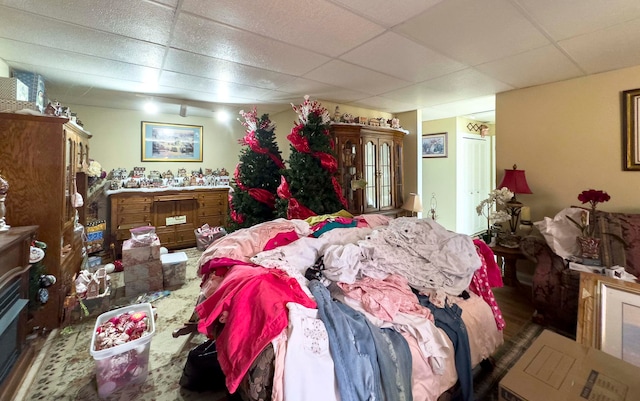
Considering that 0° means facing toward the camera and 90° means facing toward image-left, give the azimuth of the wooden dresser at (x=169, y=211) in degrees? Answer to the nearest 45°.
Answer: approximately 0°

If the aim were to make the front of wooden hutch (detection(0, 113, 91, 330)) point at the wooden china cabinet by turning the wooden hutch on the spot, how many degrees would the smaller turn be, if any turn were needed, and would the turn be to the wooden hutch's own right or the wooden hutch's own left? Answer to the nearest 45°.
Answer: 0° — it already faces it

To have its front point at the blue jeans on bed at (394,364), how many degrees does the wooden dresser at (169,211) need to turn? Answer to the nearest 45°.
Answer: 0° — it already faces it

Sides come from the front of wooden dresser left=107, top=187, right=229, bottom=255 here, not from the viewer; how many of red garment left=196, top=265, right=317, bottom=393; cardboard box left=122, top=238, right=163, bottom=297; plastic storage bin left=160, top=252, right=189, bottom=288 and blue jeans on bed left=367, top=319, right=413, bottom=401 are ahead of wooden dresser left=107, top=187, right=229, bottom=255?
4

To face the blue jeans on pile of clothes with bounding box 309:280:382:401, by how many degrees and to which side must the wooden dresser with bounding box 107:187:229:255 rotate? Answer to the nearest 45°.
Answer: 0° — it already faces it

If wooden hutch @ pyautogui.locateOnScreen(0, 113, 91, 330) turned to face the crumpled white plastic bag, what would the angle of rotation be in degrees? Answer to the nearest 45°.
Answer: approximately 45° to its right

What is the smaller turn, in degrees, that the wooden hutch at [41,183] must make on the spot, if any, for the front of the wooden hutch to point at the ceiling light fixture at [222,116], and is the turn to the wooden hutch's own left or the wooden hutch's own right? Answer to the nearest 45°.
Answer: approximately 45° to the wooden hutch's own left

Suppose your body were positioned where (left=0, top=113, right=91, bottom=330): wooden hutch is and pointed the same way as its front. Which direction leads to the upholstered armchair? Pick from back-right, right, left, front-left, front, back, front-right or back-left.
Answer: front-right

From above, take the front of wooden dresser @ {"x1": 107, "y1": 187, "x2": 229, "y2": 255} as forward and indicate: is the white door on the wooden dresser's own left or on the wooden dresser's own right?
on the wooden dresser's own left

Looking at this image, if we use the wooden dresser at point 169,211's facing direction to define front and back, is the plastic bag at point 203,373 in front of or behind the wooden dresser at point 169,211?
in front

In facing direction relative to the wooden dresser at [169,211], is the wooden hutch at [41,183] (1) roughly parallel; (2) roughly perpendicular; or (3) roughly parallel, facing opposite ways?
roughly perpendicular

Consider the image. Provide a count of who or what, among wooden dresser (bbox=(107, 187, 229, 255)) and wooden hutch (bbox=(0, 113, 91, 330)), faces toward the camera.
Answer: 1

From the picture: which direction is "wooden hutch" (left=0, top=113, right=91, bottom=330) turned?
to the viewer's right

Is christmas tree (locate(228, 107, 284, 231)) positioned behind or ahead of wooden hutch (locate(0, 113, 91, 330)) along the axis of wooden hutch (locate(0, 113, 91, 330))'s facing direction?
ahead
